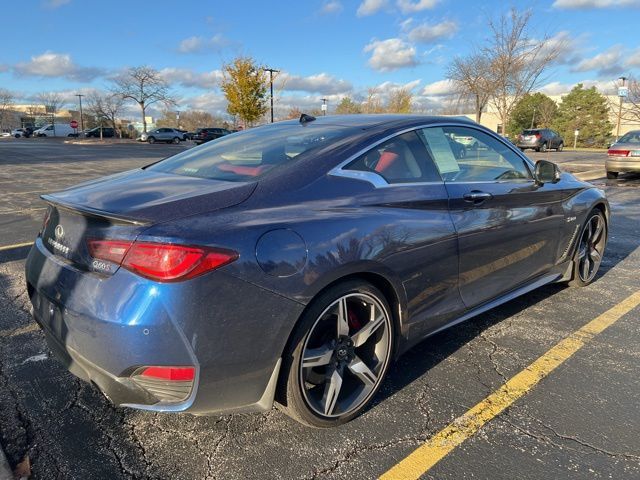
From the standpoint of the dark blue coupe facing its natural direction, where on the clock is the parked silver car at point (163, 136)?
The parked silver car is roughly at 10 o'clock from the dark blue coupe.

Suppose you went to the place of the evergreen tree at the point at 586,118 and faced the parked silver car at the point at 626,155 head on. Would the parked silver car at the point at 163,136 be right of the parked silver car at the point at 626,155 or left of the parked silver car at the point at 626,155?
right

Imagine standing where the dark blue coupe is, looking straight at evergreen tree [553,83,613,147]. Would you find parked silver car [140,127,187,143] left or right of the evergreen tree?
left

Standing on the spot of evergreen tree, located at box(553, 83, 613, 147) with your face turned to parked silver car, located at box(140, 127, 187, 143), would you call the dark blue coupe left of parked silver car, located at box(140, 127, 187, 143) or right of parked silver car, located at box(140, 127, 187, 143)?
left

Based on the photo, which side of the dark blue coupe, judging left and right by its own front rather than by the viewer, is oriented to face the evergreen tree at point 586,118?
front

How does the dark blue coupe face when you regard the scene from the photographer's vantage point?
facing away from the viewer and to the right of the viewer

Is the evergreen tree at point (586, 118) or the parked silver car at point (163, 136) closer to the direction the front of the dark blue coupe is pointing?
the evergreen tree

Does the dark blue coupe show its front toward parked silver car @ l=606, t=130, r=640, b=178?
yes
